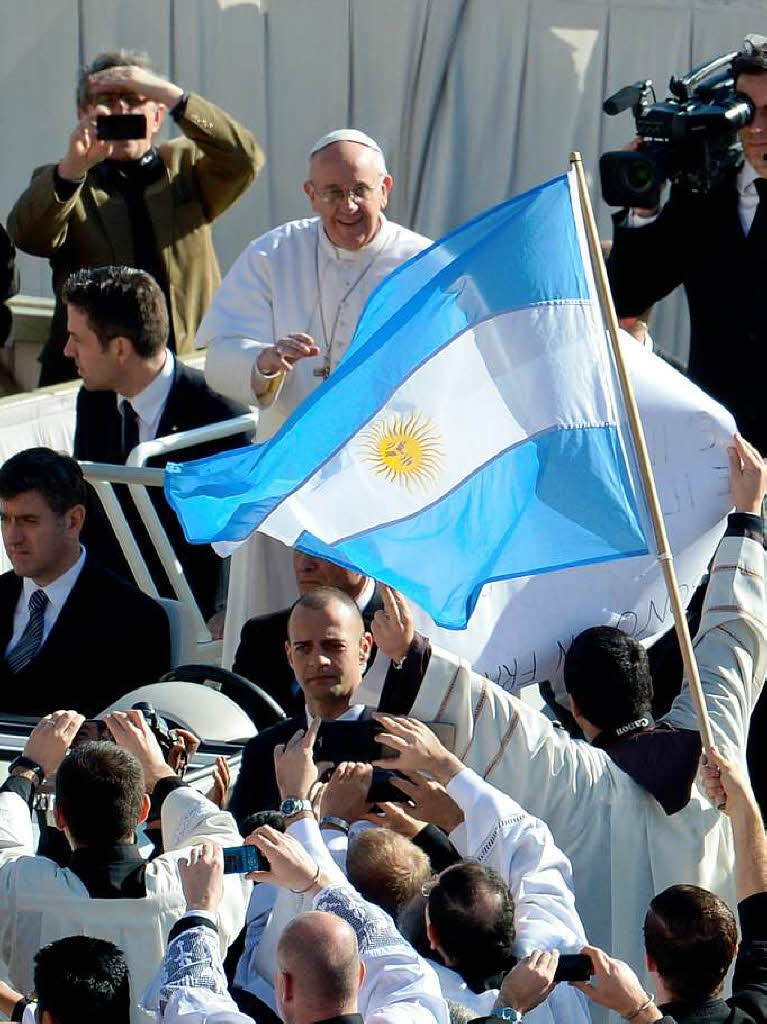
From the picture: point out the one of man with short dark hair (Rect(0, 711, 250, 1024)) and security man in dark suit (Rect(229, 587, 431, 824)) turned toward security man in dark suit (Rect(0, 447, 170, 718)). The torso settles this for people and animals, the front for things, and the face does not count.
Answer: the man with short dark hair

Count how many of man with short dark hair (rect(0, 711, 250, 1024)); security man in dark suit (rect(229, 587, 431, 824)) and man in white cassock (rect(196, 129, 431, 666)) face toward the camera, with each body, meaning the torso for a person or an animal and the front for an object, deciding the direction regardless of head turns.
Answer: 2

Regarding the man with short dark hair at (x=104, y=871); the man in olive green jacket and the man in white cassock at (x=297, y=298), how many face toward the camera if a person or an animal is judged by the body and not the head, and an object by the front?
2

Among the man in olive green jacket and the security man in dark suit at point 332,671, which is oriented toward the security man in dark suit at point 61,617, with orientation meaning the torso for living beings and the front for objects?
the man in olive green jacket

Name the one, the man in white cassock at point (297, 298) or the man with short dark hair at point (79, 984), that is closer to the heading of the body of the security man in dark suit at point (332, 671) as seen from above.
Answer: the man with short dark hair

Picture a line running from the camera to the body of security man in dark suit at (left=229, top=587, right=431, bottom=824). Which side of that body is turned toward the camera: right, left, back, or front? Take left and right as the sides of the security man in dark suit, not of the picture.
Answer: front

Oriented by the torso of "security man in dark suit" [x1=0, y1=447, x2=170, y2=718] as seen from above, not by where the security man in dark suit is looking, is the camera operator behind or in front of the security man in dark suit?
behind

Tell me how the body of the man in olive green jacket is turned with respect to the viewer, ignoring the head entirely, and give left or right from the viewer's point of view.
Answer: facing the viewer

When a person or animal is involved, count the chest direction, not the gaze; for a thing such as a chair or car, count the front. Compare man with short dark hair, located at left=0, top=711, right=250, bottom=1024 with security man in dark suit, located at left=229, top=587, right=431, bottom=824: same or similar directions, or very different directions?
very different directions

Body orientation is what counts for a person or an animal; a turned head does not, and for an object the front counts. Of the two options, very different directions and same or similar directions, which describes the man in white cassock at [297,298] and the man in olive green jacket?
same or similar directions

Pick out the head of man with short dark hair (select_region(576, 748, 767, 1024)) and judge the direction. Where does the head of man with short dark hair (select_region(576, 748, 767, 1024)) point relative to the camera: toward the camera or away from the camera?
away from the camera

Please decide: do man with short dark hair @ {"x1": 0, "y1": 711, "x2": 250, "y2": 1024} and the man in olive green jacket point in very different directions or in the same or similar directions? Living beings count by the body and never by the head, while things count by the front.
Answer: very different directions

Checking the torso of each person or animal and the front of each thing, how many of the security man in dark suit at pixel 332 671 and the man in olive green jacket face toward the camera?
2

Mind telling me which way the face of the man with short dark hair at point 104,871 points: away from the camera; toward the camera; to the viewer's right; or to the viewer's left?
away from the camera

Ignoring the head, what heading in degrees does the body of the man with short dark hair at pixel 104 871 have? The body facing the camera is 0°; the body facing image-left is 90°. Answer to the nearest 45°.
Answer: approximately 180°

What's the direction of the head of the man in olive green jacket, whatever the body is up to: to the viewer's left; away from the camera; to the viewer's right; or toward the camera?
toward the camera

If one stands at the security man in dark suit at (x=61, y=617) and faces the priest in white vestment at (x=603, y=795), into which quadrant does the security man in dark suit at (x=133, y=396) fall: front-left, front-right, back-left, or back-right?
back-left

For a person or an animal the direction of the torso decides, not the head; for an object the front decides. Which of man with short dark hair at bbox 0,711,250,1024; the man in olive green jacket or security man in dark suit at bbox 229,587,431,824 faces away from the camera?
the man with short dark hair

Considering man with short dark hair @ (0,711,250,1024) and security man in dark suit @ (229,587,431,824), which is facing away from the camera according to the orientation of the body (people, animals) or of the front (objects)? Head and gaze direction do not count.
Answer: the man with short dark hair
